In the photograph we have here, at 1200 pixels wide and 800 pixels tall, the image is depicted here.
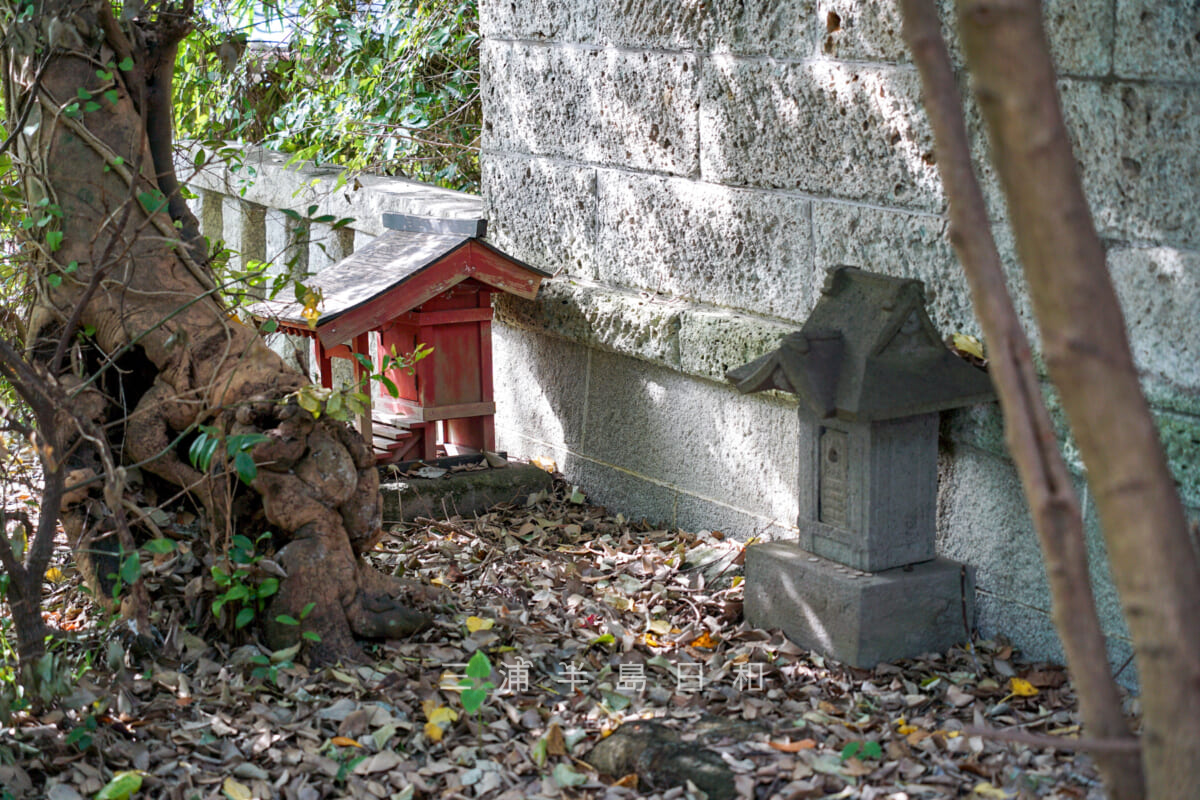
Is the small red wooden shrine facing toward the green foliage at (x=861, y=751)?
no

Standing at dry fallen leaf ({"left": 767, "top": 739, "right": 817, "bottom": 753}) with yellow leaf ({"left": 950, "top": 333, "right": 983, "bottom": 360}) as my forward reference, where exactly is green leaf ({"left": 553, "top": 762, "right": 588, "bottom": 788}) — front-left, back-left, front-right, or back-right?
back-left

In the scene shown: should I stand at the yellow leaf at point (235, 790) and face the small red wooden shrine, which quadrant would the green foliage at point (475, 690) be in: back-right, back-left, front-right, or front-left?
front-right

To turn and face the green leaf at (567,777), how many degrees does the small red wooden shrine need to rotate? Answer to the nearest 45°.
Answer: approximately 45° to its left

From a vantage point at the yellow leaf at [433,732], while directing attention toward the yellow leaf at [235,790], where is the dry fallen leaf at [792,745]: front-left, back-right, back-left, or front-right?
back-left

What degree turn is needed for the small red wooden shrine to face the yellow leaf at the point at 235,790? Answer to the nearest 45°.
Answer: approximately 45° to its left

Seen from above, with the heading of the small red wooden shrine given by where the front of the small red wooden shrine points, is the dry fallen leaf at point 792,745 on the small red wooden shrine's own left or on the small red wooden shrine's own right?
on the small red wooden shrine's own left

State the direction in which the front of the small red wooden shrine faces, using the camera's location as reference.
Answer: facing the viewer and to the left of the viewer

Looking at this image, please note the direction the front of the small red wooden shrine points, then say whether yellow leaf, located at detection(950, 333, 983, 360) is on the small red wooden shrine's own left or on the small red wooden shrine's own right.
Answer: on the small red wooden shrine's own left

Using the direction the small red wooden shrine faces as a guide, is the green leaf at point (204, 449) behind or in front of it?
in front

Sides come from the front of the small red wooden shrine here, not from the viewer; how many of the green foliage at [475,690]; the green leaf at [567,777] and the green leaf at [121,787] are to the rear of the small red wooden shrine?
0

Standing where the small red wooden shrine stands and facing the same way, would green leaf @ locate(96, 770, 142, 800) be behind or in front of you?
in front

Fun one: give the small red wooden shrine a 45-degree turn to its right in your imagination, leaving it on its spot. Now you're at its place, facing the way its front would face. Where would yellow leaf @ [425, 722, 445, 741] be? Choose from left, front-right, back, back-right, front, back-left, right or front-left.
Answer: left

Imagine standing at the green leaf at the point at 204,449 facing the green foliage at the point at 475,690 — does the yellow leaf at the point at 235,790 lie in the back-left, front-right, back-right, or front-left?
front-right
